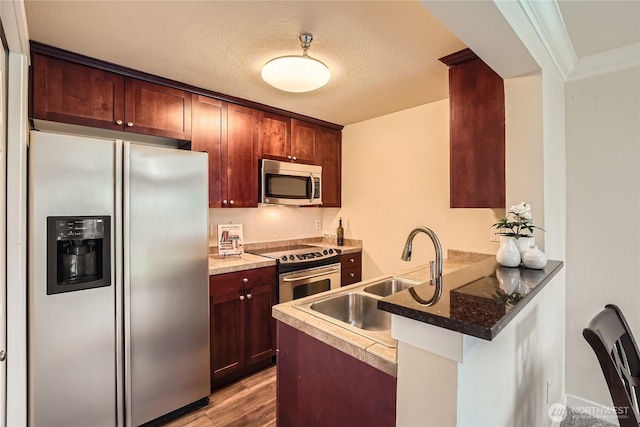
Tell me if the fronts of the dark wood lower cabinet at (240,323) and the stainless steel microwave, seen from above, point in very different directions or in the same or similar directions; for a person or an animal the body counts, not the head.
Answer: same or similar directions

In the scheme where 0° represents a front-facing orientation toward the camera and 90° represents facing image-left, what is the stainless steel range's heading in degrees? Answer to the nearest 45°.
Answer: approximately 315°

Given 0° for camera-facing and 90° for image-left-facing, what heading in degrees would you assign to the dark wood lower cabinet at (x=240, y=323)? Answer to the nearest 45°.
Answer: approximately 315°

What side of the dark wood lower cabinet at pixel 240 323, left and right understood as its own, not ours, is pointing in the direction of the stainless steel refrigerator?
right

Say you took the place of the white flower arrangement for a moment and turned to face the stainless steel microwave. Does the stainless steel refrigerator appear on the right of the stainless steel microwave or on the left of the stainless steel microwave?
left

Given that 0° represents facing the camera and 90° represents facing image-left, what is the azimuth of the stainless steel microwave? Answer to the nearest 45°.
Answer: approximately 315°

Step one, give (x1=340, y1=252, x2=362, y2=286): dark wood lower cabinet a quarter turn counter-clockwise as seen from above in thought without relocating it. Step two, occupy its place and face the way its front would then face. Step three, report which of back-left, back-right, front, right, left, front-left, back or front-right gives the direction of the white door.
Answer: back

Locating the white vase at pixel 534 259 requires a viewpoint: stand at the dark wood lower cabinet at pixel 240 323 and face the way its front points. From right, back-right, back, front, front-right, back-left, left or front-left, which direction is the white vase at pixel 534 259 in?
front

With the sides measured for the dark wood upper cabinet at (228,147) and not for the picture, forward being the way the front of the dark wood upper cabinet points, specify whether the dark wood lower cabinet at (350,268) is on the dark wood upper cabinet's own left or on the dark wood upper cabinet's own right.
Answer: on the dark wood upper cabinet's own left

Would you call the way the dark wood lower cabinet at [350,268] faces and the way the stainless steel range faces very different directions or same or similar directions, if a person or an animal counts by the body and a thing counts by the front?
same or similar directions

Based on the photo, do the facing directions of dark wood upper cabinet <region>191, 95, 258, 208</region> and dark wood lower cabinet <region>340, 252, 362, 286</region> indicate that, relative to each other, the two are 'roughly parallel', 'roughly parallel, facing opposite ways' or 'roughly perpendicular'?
roughly parallel

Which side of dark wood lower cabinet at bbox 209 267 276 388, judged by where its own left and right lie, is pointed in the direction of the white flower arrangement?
front

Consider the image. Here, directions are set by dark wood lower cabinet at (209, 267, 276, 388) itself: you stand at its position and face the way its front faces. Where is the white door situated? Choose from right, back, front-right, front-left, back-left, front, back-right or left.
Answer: right

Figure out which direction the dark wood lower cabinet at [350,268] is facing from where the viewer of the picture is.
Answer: facing the viewer and to the right of the viewer

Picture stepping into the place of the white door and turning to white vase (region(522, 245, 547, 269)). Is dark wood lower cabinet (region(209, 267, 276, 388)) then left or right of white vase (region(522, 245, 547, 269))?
left
